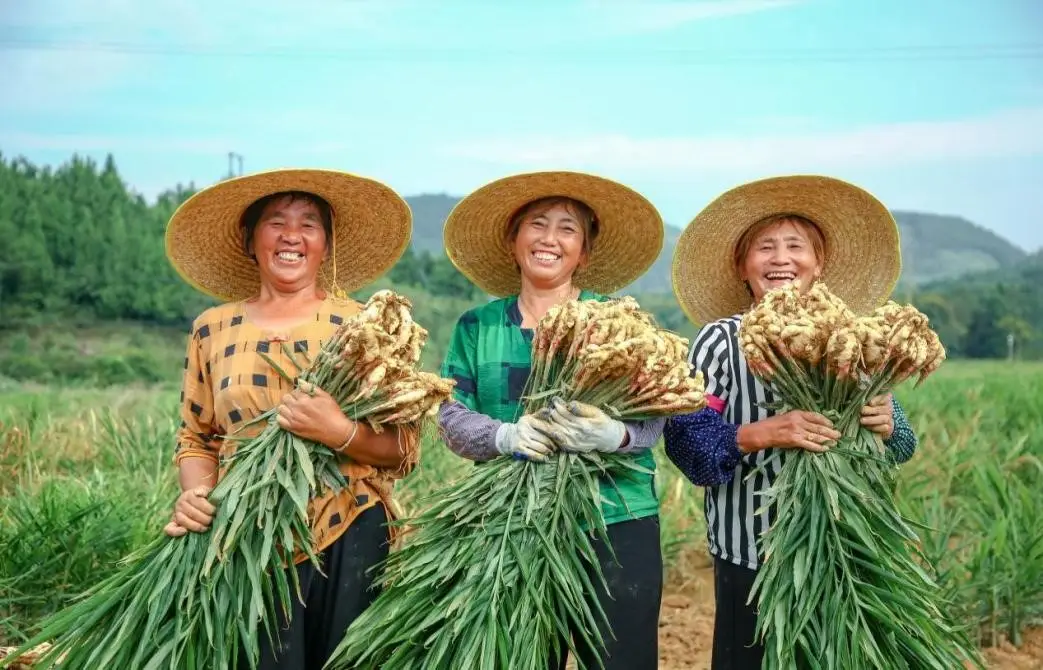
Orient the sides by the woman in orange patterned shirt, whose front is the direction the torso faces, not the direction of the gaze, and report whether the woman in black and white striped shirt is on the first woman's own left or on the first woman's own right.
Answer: on the first woman's own left

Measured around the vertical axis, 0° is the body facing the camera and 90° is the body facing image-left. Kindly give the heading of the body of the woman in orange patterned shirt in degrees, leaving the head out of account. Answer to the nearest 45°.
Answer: approximately 0°
